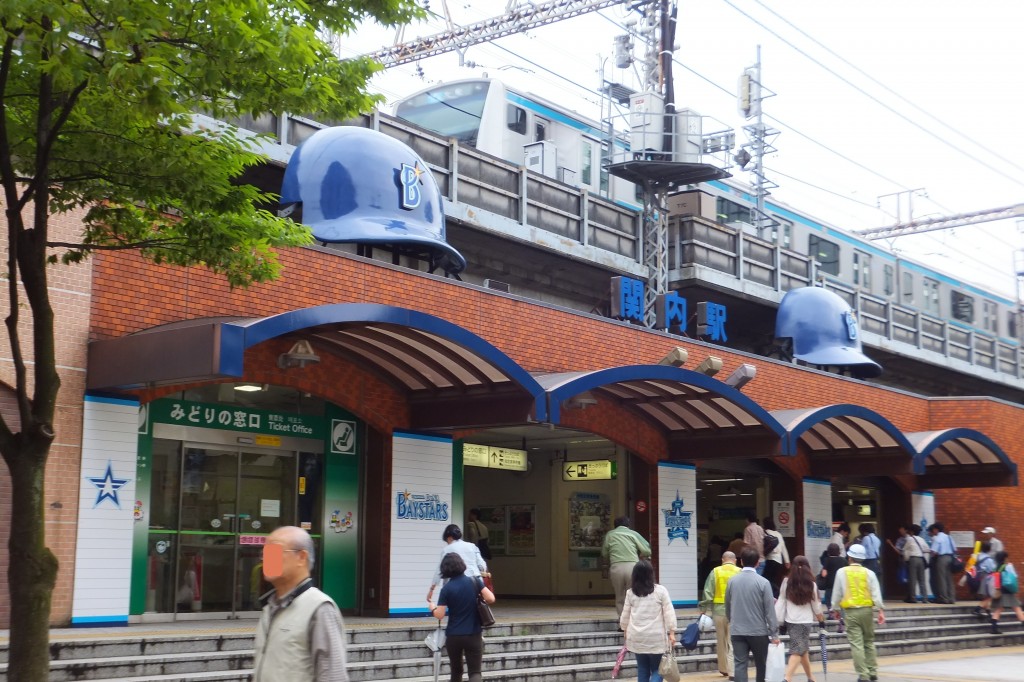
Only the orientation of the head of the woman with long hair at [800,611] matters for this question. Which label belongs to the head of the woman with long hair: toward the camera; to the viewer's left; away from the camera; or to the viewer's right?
away from the camera

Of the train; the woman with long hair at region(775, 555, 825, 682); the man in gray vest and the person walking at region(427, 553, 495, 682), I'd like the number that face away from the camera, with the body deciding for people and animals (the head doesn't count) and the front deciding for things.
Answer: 2

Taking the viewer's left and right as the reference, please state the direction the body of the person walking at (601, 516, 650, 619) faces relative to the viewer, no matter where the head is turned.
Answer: facing away from the viewer

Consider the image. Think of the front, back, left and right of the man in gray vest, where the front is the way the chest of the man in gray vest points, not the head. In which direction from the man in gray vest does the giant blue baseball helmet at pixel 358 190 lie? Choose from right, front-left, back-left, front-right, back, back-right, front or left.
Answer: back-right

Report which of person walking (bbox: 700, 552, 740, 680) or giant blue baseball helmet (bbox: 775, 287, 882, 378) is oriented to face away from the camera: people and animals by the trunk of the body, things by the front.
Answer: the person walking

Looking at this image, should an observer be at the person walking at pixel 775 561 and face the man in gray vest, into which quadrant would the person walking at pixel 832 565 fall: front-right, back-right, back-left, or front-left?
back-left

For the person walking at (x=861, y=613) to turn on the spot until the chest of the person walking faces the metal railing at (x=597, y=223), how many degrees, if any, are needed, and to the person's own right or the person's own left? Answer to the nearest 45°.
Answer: approximately 45° to the person's own left

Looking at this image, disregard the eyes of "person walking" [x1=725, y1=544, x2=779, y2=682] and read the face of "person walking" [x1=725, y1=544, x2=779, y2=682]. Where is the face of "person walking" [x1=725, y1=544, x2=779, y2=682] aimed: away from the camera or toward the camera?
away from the camera

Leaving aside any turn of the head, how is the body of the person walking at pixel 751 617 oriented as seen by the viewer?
away from the camera

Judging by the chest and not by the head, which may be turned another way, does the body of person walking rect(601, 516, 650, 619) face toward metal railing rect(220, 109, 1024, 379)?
yes

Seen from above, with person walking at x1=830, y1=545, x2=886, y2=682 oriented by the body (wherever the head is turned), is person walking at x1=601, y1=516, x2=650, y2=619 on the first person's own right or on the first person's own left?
on the first person's own left

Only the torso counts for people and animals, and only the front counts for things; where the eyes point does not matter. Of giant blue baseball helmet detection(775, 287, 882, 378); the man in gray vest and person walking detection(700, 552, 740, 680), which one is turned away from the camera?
the person walking

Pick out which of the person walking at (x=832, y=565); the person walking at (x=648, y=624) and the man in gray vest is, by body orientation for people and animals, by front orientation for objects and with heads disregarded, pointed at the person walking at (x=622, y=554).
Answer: the person walking at (x=648, y=624)
